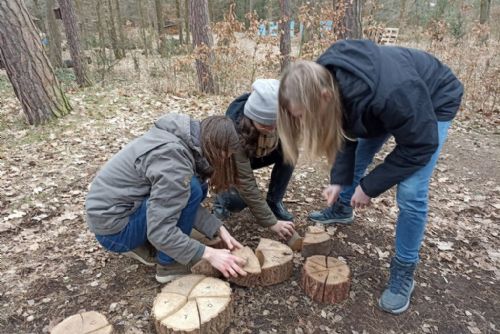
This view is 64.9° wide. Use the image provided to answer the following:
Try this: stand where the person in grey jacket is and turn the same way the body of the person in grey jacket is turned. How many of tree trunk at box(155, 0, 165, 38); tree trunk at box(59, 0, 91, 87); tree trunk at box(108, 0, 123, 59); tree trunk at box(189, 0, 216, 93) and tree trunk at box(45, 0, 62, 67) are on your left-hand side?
5

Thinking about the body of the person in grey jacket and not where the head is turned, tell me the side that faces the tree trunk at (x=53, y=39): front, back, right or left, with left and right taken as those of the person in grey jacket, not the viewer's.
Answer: left

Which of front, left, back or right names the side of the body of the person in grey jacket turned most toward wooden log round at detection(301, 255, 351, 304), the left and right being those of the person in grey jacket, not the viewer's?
front

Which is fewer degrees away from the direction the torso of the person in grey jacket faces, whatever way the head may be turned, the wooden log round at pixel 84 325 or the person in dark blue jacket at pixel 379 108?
the person in dark blue jacket

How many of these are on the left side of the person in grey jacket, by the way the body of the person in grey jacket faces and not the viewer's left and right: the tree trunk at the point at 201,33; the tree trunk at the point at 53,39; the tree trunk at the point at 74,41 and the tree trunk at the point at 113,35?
4

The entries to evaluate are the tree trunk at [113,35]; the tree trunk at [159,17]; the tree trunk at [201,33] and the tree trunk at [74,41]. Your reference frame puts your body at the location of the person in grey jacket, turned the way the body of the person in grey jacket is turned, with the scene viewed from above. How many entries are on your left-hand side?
4

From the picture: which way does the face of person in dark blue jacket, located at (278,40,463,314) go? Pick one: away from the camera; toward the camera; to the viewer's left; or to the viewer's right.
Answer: to the viewer's left

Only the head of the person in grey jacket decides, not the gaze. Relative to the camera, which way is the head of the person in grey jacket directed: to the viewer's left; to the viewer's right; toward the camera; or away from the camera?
to the viewer's right

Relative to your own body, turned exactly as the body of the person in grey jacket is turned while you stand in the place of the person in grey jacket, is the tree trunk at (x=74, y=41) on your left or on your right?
on your left

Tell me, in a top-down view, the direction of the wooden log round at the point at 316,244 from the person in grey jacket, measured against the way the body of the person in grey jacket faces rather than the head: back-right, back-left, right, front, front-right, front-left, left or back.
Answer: front

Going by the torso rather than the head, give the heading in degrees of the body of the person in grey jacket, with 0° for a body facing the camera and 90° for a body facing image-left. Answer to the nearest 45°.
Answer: approximately 270°
